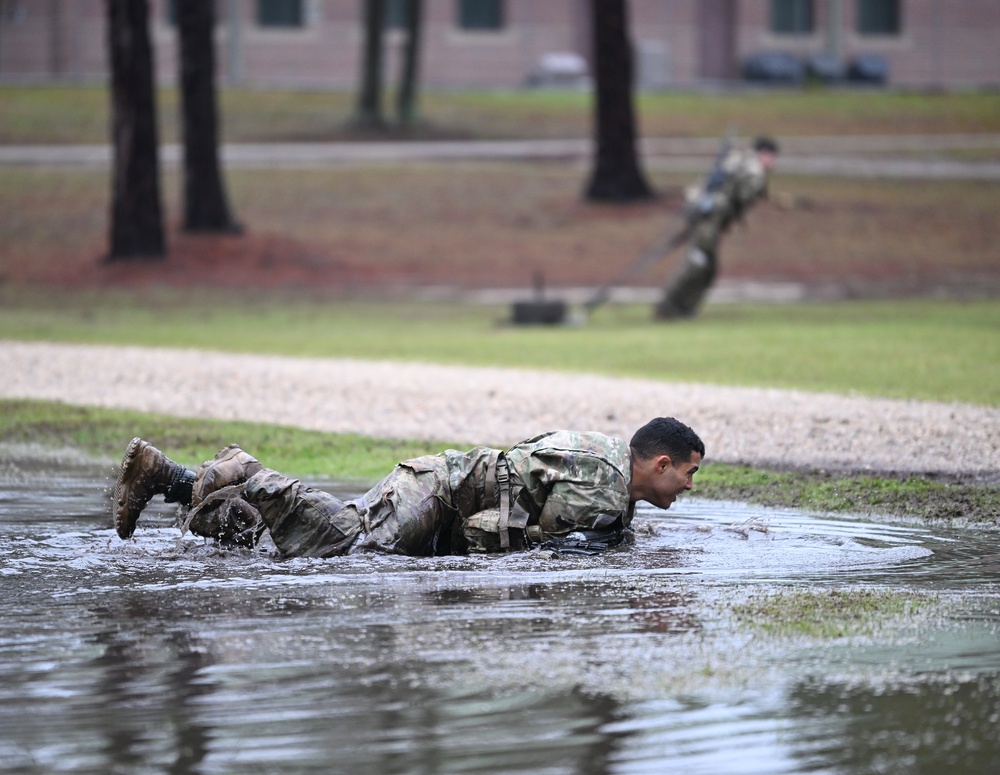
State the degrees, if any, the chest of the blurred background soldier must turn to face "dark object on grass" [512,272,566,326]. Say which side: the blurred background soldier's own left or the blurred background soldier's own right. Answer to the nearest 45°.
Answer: approximately 180°

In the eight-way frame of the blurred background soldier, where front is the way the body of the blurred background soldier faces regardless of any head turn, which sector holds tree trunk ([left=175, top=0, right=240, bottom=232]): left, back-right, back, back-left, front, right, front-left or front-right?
back-left

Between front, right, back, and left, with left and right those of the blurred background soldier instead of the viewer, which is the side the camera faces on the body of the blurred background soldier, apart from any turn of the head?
right

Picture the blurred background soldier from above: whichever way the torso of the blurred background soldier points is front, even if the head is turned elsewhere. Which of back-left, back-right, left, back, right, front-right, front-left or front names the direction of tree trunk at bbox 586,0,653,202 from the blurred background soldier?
left

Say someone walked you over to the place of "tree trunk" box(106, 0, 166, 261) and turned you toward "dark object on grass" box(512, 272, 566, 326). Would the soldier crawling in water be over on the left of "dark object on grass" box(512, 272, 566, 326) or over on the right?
right

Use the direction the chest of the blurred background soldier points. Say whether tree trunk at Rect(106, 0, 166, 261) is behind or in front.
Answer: behind

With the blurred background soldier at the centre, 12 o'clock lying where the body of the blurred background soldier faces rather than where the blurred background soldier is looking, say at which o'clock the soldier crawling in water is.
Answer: The soldier crawling in water is roughly at 3 o'clock from the blurred background soldier.
